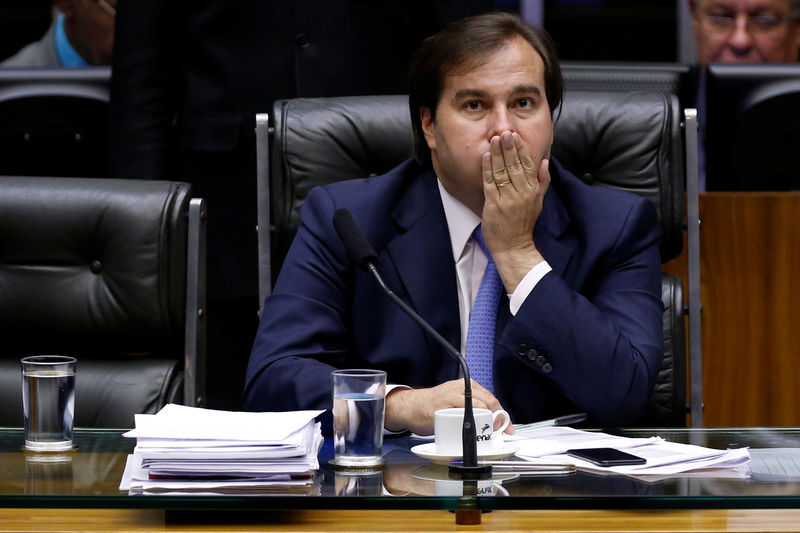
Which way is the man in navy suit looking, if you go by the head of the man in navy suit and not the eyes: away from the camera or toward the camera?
toward the camera

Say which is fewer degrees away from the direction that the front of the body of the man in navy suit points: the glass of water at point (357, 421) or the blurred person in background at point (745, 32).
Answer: the glass of water

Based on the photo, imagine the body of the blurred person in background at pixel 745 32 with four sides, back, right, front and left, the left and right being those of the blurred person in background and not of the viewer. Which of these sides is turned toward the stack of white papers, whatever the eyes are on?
front

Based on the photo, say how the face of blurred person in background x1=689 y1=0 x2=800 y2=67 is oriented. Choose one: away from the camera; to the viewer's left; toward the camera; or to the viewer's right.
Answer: toward the camera

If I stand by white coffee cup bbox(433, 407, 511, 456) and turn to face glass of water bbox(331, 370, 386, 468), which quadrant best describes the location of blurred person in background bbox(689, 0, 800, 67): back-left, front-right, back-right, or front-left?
back-right

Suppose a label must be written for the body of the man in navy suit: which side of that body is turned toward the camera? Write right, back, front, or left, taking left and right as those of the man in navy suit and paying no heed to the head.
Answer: front

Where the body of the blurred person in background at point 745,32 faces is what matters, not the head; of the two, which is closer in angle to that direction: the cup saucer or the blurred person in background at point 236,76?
the cup saucer

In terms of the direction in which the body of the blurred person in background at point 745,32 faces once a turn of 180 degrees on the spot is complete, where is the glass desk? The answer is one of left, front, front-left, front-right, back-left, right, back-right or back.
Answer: back

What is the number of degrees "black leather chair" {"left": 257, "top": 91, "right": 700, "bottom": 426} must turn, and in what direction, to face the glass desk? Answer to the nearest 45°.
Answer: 0° — it already faces it

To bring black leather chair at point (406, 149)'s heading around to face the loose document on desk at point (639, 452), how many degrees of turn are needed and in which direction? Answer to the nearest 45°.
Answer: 0° — it already faces it

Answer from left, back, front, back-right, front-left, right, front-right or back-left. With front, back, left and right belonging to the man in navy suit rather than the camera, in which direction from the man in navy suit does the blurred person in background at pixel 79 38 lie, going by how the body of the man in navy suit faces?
back-right

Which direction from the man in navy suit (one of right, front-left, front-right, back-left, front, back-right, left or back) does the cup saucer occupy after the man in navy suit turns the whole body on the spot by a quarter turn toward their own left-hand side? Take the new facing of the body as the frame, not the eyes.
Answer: right

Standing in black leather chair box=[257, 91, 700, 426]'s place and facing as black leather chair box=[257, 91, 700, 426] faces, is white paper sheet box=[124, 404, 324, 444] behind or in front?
in front

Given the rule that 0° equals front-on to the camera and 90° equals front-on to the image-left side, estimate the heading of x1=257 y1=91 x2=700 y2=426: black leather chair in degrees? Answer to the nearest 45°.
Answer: approximately 0°

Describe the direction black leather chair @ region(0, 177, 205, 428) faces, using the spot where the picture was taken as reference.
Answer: facing the viewer
